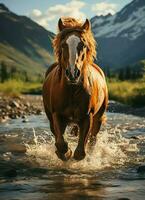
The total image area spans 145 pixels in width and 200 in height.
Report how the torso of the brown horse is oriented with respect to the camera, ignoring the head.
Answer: toward the camera
